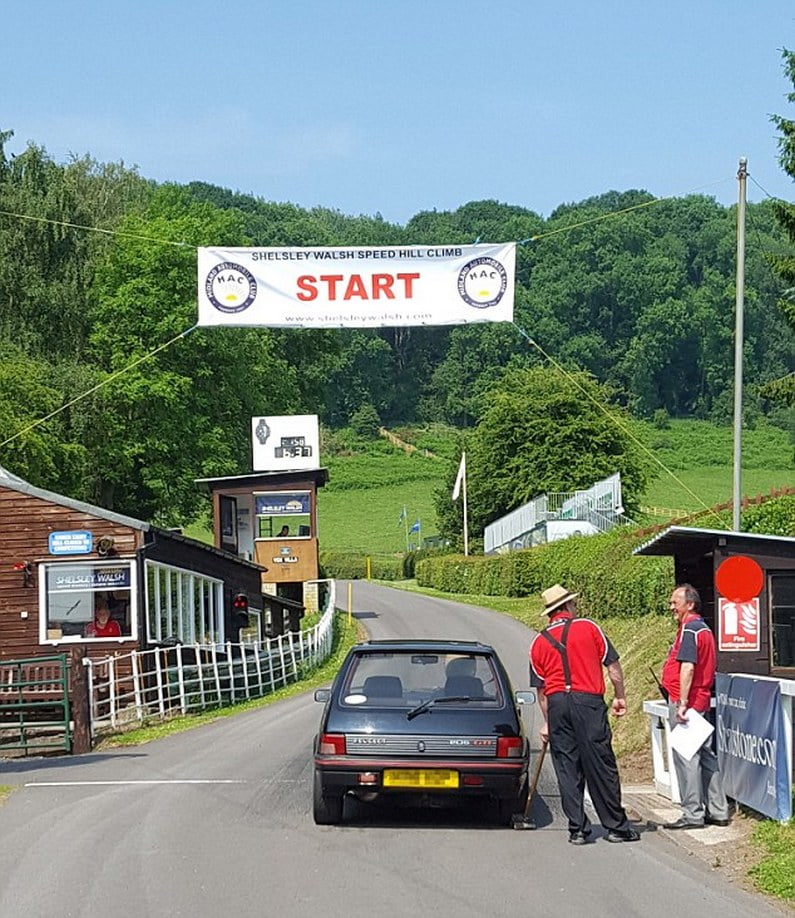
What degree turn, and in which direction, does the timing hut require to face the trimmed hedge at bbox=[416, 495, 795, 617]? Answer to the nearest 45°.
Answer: approximately 45° to its left

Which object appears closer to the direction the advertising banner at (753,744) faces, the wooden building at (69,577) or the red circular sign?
the wooden building

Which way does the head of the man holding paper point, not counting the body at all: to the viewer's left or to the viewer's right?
to the viewer's left

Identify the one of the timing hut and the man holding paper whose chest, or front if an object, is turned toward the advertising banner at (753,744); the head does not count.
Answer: the timing hut

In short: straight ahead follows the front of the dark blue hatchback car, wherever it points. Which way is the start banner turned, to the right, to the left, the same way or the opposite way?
the opposite way

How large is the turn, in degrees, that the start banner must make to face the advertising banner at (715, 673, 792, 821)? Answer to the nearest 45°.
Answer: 0° — it already faces it

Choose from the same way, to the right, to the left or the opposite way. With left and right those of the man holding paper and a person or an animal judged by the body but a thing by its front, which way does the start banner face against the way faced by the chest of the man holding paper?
to the left

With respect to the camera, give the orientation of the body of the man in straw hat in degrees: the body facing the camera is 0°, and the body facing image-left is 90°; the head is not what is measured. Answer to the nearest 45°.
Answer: approximately 180°

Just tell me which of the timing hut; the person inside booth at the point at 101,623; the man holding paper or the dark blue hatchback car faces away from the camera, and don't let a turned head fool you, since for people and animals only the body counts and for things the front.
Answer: the dark blue hatchback car

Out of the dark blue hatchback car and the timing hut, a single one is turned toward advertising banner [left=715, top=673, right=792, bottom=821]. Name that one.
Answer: the timing hut

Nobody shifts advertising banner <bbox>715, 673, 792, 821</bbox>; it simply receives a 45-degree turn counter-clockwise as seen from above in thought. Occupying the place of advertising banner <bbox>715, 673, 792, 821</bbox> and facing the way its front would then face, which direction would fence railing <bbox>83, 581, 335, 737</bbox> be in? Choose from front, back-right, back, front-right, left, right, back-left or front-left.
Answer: back-right

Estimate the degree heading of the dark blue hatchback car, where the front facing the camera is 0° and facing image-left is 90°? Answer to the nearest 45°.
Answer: approximately 180°

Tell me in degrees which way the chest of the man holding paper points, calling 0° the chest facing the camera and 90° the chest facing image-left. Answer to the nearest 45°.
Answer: approximately 90°
